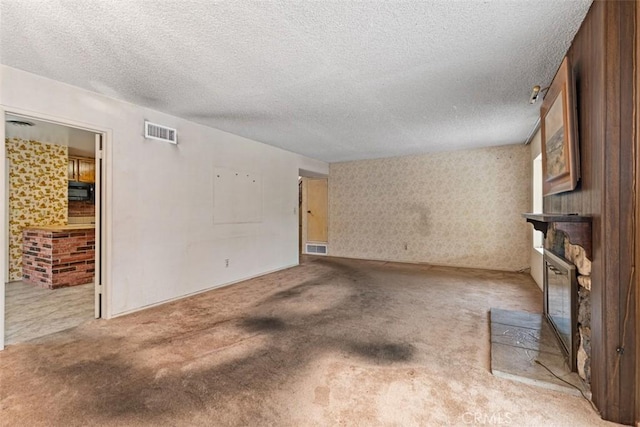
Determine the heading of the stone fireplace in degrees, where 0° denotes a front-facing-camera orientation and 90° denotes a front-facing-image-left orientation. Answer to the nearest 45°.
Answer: approximately 90°

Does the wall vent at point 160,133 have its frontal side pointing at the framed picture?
yes

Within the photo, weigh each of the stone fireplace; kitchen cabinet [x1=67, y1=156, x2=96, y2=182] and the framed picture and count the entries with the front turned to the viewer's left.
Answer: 2

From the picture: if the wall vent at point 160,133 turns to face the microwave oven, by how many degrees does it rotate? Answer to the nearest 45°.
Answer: approximately 180°

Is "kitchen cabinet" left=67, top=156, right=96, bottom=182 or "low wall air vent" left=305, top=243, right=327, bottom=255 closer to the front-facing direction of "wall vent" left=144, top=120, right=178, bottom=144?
the low wall air vent

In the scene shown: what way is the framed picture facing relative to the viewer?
to the viewer's left

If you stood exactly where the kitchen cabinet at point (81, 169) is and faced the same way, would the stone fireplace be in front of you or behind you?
in front

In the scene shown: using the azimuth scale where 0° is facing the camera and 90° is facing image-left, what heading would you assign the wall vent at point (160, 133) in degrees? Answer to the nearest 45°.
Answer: approximately 315°

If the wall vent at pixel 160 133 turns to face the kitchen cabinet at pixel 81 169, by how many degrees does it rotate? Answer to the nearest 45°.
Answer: approximately 180°
